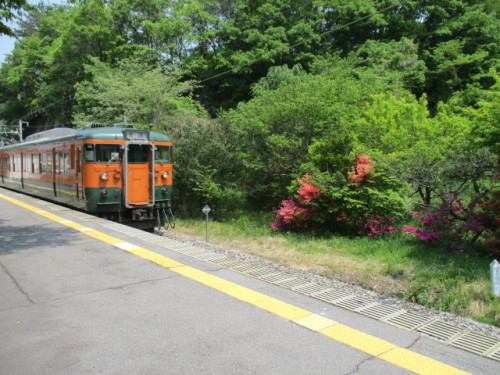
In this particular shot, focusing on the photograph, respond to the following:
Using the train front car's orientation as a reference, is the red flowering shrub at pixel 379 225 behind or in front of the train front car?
in front

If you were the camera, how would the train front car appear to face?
facing the viewer and to the right of the viewer

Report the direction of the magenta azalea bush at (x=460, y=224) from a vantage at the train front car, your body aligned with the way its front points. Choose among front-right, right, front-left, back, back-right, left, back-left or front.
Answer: front

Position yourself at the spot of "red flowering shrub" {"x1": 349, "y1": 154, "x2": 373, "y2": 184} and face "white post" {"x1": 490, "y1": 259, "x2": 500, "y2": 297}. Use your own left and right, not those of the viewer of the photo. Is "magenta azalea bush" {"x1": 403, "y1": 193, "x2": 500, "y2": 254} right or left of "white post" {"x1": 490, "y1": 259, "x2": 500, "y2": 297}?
left
